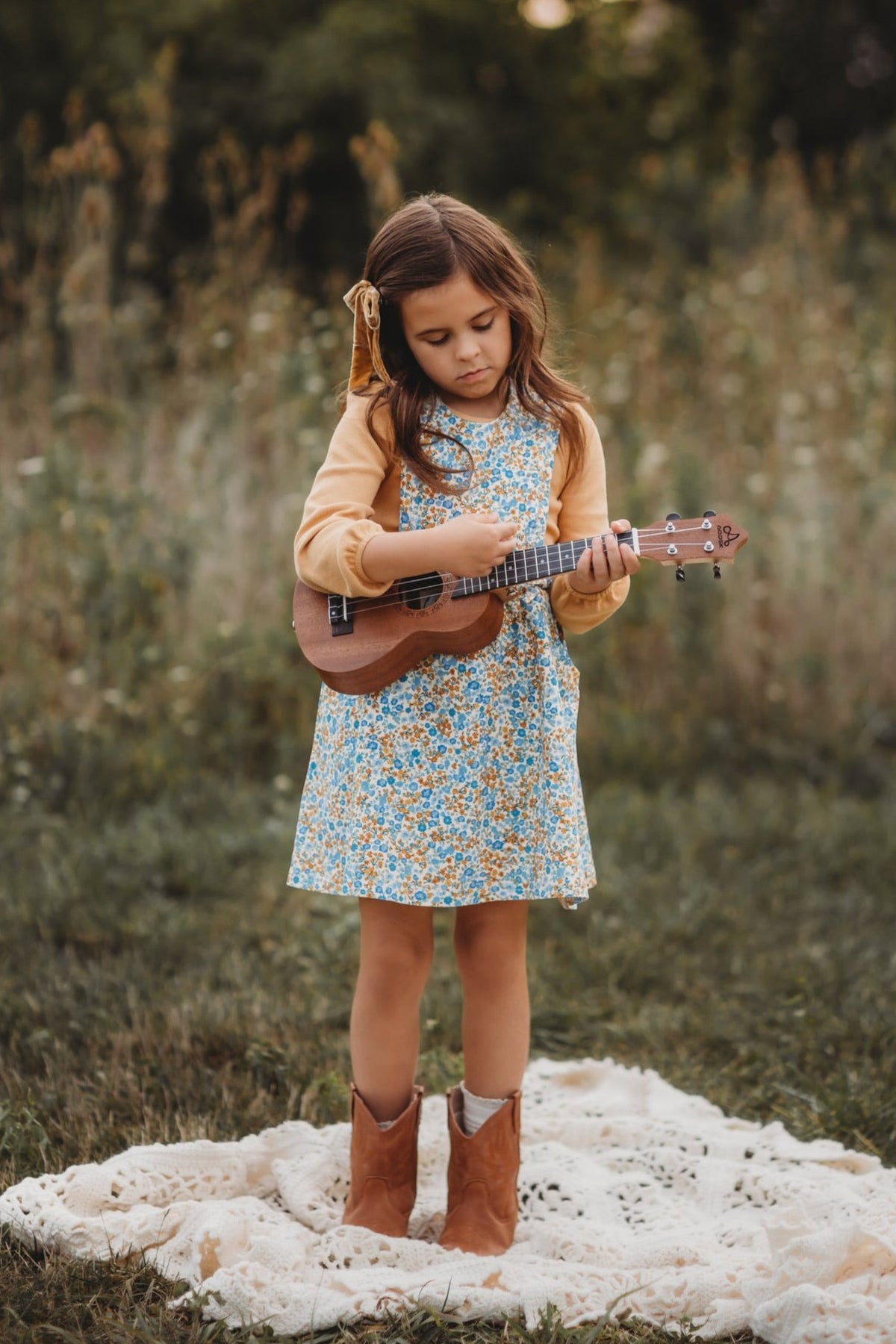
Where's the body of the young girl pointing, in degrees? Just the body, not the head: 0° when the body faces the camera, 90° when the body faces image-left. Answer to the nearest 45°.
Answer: approximately 0°
